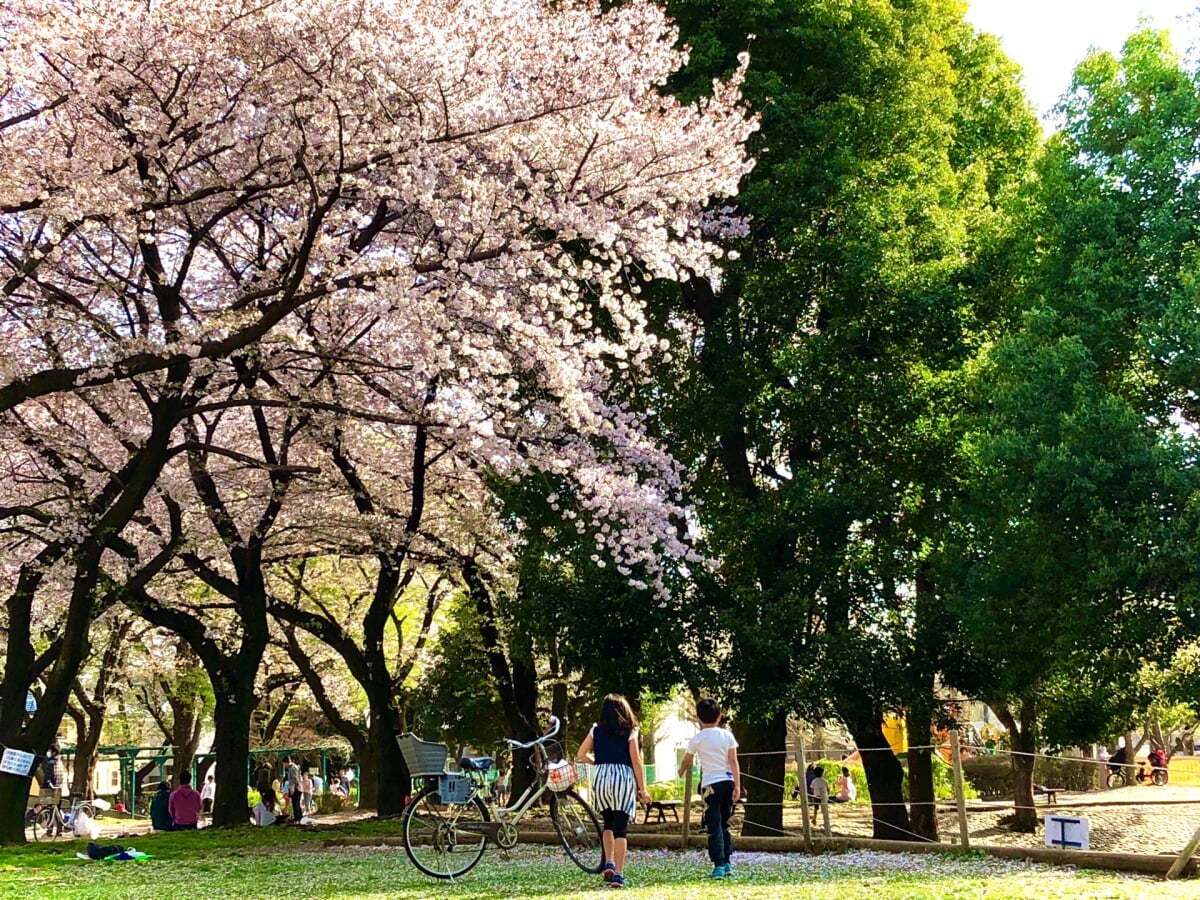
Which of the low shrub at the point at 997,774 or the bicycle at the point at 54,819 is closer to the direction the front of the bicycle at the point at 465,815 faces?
the low shrub

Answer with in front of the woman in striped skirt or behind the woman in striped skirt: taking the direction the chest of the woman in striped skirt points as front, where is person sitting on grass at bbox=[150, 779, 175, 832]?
in front

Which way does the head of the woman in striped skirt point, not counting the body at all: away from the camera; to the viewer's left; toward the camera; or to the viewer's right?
away from the camera

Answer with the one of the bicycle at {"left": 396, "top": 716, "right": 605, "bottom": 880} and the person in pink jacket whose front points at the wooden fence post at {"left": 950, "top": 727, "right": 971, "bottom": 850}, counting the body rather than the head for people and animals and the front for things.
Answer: the bicycle

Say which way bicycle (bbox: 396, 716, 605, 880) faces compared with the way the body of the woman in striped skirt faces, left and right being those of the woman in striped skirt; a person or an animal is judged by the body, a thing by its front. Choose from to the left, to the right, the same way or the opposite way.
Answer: to the right

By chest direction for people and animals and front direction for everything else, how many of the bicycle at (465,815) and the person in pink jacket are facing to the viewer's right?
1

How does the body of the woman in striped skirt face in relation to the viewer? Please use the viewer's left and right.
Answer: facing away from the viewer

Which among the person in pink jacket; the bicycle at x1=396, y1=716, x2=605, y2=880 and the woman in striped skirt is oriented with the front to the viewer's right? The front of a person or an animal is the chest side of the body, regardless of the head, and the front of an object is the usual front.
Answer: the bicycle

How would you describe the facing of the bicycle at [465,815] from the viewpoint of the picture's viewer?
facing to the right of the viewer

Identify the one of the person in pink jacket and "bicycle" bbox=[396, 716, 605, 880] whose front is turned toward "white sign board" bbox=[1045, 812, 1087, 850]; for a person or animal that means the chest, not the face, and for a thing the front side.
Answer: the bicycle

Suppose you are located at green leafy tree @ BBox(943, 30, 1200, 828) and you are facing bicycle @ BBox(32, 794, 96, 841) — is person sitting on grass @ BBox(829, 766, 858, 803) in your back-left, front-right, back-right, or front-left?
front-right
